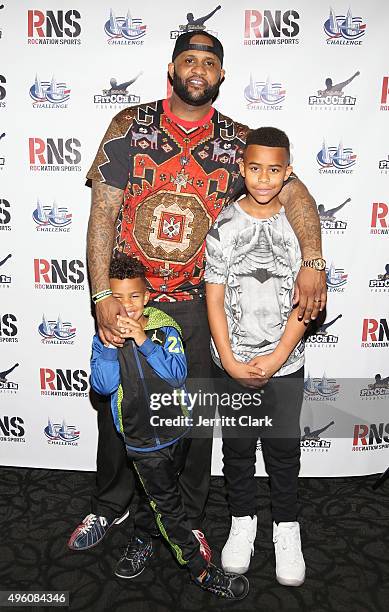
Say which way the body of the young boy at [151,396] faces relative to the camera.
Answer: toward the camera

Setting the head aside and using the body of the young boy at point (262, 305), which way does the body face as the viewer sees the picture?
toward the camera

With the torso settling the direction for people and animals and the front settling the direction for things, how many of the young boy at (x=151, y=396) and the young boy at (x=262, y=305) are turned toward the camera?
2

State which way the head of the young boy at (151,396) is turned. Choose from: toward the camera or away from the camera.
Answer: toward the camera

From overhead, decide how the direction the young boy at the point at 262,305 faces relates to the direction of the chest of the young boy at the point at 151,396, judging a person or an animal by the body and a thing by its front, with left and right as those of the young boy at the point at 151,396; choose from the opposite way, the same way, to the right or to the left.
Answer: the same way

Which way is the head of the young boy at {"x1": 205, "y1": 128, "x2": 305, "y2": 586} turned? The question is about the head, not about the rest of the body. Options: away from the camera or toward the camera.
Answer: toward the camera

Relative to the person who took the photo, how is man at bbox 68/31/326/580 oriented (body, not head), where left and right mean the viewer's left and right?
facing the viewer

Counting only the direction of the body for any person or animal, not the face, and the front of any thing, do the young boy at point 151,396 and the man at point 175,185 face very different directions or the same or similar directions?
same or similar directions

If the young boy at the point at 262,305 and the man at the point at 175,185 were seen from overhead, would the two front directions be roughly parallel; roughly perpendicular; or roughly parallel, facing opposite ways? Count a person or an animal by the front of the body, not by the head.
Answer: roughly parallel
